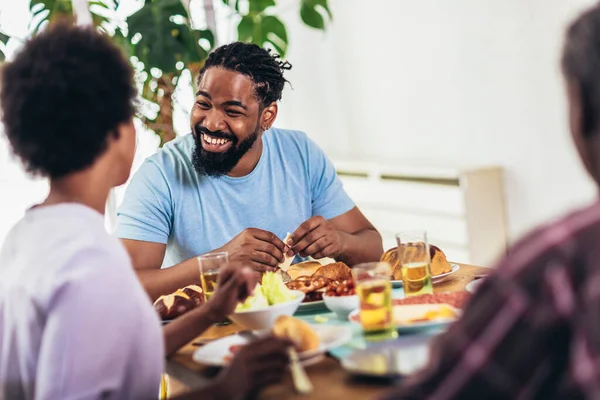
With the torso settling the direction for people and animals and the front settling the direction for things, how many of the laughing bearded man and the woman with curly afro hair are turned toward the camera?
1

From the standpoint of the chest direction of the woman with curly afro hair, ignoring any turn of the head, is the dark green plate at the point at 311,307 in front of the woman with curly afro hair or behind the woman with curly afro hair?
in front

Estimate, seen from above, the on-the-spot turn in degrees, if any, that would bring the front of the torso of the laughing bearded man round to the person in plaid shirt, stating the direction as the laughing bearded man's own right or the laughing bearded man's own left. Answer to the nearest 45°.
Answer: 0° — they already face them

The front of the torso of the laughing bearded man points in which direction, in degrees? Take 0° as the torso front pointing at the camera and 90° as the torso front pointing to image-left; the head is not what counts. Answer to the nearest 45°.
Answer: approximately 0°

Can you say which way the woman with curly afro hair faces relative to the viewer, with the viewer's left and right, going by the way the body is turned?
facing away from the viewer and to the right of the viewer

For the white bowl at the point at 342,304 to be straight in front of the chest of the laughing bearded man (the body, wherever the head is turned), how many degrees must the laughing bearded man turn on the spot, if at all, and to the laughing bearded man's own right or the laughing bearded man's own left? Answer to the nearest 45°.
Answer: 0° — they already face it

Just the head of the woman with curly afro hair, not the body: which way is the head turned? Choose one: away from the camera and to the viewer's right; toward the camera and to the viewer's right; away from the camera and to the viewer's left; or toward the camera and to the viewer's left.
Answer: away from the camera and to the viewer's right

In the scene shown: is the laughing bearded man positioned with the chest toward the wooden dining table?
yes

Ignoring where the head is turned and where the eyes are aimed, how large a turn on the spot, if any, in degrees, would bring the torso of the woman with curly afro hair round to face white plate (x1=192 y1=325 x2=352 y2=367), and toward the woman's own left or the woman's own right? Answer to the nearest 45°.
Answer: approximately 45° to the woman's own right

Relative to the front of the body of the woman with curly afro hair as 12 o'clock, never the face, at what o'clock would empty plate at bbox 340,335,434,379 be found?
The empty plate is roughly at 2 o'clock from the woman with curly afro hair.

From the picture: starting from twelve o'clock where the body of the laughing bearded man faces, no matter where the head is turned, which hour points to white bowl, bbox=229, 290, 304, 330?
The white bowl is roughly at 12 o'clock from the laughing bearded man.

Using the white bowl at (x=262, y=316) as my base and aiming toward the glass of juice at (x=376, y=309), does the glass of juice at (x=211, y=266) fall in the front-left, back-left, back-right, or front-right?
back-left

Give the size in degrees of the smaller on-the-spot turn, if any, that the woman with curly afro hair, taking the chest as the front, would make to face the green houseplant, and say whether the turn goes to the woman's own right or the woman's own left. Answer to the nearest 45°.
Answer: approximately 45° to the woman's own left
